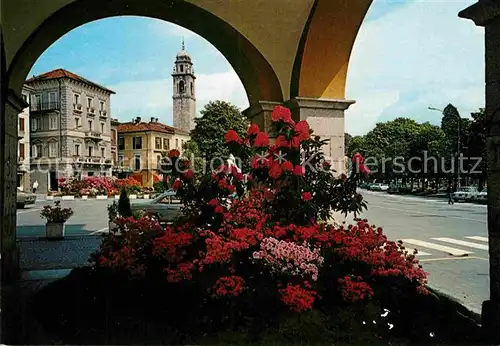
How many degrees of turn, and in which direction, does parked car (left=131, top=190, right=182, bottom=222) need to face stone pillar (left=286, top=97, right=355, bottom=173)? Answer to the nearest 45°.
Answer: approximately 90° to its left

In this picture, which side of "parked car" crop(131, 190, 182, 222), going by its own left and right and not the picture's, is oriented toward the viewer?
left

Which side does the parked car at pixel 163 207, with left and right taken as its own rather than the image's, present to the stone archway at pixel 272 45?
left
